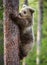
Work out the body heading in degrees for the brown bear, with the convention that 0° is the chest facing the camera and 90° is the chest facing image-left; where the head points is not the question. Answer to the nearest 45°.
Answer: approximately 90°
